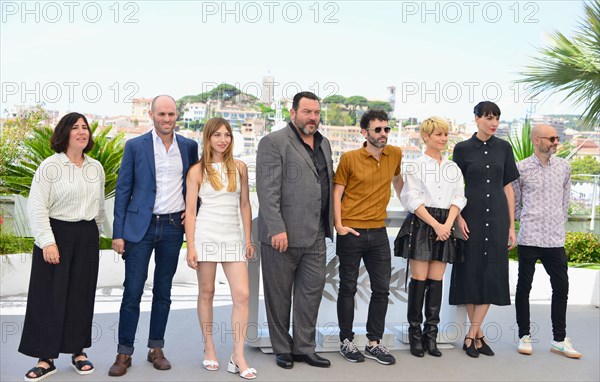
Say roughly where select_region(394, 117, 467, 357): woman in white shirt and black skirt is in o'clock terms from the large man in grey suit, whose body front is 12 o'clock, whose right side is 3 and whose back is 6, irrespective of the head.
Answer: The woman in white shirt and black skirt is roughly at 10 o'clock from the large man in grey suit.

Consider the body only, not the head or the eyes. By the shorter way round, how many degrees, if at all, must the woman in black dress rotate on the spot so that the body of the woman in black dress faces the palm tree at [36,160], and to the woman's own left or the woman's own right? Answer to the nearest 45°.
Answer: approximately 90° to the woman's own right

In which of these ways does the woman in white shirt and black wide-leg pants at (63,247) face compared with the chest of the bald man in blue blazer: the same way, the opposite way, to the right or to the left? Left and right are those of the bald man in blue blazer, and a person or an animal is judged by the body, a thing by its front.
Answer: the same way

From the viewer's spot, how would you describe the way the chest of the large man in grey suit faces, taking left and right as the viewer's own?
facing the viewer and to the right of the viewer

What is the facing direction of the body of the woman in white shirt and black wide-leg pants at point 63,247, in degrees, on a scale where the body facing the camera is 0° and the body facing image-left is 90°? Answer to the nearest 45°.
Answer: approximately 315°

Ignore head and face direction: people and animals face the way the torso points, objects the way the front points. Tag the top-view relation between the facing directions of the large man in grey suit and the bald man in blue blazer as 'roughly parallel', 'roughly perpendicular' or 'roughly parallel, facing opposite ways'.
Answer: roughly parallel

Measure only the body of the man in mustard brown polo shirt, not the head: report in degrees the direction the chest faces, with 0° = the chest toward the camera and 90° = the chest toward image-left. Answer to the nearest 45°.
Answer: approximately 315°

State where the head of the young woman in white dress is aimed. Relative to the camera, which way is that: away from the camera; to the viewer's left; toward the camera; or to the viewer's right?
toward the camera

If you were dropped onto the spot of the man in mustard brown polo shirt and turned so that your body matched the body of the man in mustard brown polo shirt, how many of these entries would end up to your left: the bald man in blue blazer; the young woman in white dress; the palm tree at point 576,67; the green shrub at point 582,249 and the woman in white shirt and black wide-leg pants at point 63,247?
2

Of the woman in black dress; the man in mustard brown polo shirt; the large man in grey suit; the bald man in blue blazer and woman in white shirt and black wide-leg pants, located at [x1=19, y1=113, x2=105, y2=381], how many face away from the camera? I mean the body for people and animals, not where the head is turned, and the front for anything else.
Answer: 0

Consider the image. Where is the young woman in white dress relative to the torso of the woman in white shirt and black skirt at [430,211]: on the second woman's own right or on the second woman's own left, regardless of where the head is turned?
on the second woman's own right

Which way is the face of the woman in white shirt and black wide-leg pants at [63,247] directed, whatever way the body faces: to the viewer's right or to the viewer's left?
to the viewer's right

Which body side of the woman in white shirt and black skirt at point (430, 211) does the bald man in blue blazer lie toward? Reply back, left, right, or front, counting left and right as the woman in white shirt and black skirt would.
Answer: right

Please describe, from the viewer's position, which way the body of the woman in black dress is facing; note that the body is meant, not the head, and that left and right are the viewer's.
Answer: facing the viewer
